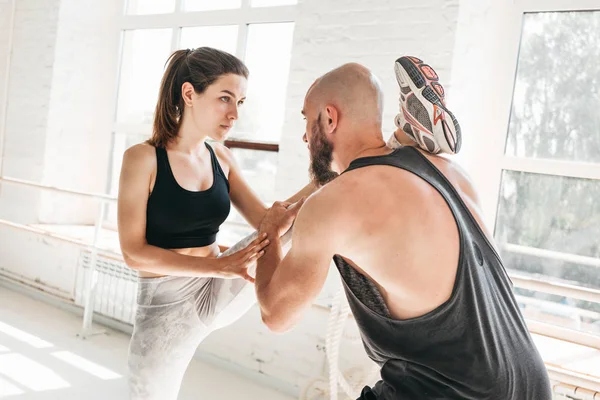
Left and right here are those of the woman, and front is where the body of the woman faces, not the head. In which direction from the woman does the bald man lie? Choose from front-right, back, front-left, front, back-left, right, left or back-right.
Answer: front

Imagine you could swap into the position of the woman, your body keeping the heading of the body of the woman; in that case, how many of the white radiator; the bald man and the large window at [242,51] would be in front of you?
1

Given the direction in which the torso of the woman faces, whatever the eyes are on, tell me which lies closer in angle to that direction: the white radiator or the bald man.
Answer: the bald man

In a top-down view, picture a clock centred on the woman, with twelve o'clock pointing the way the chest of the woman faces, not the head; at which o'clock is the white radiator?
The white radiator is roughly at 7 o'clock from the woman.

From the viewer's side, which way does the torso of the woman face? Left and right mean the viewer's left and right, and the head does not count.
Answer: facing the viewer and to the right of the viewer

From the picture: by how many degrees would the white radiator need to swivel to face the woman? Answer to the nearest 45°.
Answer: approximately 45° to its left

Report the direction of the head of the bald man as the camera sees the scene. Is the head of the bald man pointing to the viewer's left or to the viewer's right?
to the viewer's left

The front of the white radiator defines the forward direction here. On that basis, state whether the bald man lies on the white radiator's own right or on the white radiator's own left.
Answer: on the white radiator's own left

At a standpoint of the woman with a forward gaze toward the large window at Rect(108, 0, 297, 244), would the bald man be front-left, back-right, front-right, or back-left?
back-right

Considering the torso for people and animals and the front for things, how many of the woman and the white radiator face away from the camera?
0

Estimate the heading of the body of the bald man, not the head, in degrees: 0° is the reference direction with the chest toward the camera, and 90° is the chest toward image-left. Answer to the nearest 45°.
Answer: approximately 135°

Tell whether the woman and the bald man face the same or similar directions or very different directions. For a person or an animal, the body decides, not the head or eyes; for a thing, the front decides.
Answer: very different directions

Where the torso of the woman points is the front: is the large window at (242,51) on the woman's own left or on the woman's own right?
on the woman's own left
